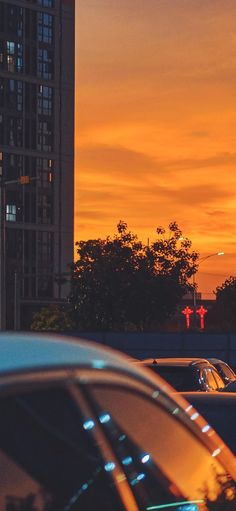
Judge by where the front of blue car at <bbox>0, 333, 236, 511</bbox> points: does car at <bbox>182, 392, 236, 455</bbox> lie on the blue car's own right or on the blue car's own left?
on the blue car's own left

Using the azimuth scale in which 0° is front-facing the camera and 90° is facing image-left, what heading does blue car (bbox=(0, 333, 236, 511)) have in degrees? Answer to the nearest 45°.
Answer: approximately 270°

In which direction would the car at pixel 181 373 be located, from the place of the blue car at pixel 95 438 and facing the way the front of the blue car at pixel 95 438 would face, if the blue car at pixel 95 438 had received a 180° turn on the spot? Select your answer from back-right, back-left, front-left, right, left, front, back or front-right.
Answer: right
